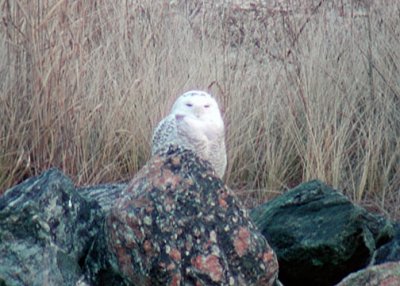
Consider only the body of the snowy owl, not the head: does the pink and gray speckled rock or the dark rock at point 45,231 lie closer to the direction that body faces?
the pink and gray speckled rock

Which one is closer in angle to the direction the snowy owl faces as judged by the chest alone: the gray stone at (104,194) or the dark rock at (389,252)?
the dark rock

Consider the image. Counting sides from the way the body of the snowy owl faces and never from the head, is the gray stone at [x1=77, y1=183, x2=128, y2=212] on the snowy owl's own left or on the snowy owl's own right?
on the snowy owl's own right

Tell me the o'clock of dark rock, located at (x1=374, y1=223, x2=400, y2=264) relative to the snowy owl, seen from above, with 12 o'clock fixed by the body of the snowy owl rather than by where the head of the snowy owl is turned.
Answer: The dark rock is roughly at 11 o'clock from the snowy owl.

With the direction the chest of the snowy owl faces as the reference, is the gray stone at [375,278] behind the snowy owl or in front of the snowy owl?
in front

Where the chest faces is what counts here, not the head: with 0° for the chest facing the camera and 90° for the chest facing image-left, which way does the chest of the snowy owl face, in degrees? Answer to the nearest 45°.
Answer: approximately 315°

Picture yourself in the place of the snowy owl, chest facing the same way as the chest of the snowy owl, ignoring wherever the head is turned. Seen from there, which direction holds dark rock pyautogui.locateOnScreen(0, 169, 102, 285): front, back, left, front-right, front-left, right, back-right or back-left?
right
